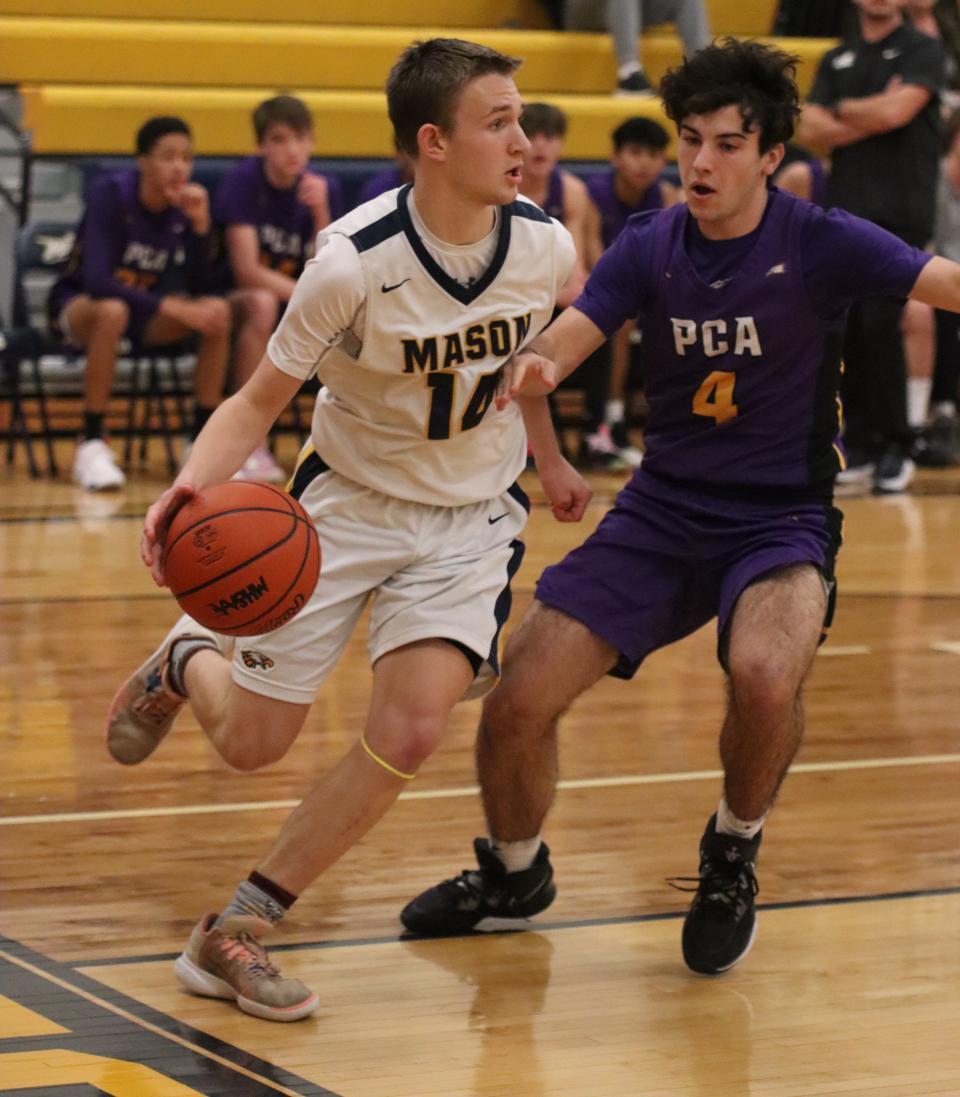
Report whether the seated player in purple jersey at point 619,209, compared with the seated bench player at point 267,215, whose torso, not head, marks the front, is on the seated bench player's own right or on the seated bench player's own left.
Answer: on the seated bench player's own left

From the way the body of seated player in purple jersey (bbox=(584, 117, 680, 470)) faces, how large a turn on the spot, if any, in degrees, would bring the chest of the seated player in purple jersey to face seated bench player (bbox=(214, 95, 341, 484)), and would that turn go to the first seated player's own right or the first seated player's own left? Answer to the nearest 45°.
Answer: approximately 45° to the first seated player's own right

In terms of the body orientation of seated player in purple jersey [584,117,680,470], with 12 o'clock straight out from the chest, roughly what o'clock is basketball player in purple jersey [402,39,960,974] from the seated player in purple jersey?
The basketball player in purple jersey is roughly at 12 o'clock from the seated player in purple jersey.

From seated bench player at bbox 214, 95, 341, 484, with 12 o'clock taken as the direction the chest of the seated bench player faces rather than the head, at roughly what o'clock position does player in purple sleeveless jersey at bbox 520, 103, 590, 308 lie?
The player in purple sleeveless jersey is roughly at 9 o'clock from the seated bench player.

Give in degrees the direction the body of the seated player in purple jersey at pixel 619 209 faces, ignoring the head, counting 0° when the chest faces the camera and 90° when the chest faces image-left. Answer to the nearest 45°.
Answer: approximately 0°

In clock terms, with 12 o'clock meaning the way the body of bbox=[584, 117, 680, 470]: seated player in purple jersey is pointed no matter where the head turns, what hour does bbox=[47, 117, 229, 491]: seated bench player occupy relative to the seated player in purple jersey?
The seated bench player is roughly at 2 o'clock from the seated player in purple jersey.

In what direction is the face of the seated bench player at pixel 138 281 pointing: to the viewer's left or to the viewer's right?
to the viewer's right

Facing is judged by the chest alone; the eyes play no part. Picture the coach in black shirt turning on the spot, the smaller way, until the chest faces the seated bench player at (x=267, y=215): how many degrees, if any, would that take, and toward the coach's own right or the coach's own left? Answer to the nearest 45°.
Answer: approximately 45° to the coach's own right

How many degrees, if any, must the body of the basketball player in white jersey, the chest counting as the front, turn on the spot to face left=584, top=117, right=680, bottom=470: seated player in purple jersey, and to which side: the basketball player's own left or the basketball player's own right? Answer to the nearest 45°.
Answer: approximately 135° to the basketball player's own left

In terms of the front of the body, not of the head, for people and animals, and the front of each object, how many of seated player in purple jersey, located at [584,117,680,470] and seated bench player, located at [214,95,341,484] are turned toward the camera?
2

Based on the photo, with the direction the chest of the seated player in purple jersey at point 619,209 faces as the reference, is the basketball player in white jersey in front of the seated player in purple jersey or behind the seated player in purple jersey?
in front
